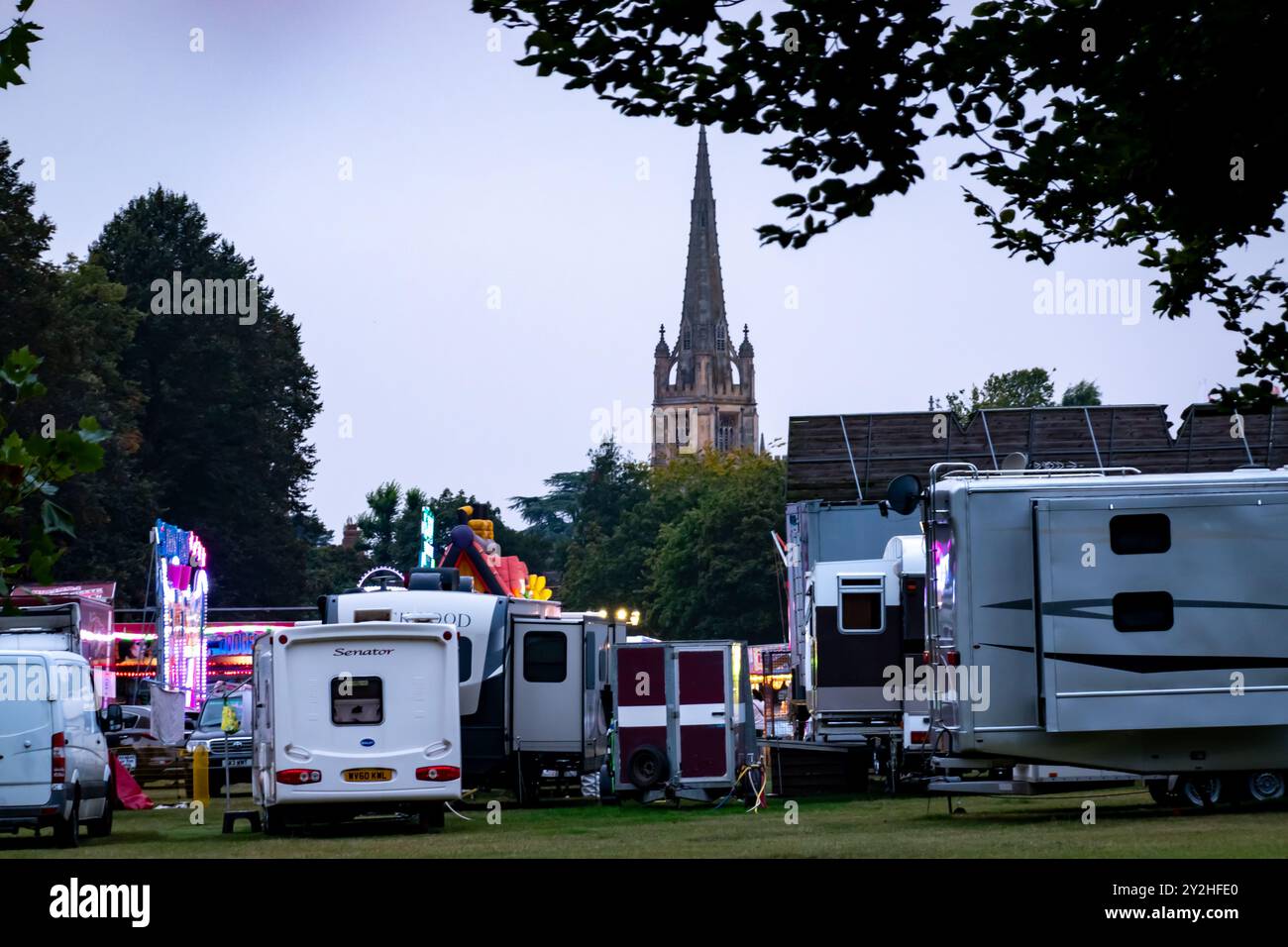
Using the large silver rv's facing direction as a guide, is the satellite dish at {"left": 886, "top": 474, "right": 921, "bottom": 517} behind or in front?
behind

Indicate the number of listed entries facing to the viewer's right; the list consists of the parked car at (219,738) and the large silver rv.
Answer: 1

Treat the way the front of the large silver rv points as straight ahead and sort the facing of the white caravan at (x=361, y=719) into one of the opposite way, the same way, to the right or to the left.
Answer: to the left

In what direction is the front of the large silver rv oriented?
to the viewer's right

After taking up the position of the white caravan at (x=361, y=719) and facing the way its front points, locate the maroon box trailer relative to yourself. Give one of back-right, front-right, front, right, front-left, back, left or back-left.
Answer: front-right

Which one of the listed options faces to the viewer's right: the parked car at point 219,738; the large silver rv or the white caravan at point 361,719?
the large silver rv

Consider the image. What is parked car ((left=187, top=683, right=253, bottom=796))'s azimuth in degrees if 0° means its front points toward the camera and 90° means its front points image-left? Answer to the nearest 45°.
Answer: approximately 0°

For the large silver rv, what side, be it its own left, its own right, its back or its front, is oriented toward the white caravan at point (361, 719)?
back

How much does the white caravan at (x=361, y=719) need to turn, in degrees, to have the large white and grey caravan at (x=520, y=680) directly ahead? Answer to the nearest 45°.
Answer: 0° — it already faces it

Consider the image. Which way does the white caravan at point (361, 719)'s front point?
away from the camera

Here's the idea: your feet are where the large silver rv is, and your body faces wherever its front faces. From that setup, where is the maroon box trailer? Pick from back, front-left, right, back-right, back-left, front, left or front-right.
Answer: back-left

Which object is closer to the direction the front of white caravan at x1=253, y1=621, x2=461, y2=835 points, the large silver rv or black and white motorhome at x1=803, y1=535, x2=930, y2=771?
the black and white motorhome

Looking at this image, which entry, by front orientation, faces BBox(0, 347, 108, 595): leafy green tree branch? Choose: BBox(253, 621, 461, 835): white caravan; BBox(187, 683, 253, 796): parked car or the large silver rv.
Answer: the parked car

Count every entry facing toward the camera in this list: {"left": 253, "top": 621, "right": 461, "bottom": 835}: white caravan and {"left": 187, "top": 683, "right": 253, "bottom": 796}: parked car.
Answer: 1

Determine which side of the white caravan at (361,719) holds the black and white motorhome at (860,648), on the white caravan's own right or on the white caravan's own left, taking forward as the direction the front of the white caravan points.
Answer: on the white caravan's own right

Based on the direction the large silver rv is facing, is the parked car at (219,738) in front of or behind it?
behind
